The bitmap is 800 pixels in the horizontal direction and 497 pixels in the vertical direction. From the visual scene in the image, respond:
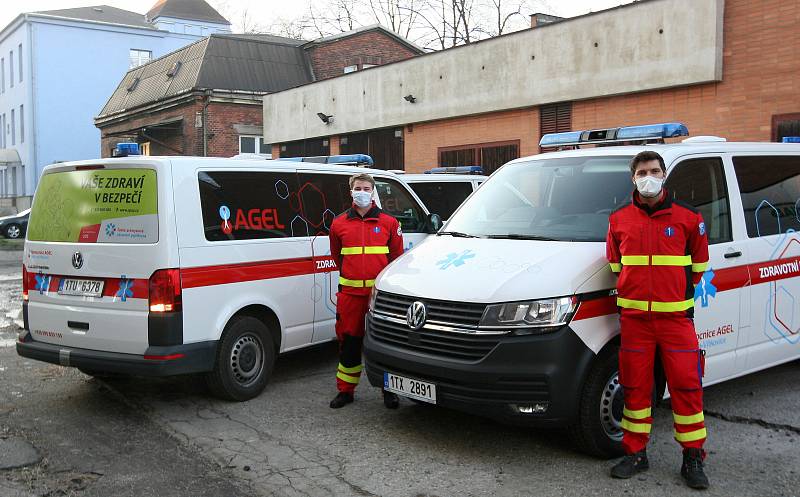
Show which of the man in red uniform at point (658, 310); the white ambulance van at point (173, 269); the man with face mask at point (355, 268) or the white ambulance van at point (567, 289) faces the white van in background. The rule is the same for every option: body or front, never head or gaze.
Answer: the white ambulance van at point (173, 269)

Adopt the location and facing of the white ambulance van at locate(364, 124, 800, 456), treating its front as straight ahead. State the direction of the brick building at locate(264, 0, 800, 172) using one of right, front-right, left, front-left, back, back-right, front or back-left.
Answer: back-right

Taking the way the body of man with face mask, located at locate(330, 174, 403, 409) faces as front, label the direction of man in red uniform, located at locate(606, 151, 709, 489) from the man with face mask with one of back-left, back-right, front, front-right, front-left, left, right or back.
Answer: front-left

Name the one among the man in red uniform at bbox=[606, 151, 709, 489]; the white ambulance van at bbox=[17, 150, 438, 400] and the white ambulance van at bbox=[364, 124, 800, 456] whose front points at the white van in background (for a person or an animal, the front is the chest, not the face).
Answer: the white ambulance van at bbox=[17, 150, 438, 400]

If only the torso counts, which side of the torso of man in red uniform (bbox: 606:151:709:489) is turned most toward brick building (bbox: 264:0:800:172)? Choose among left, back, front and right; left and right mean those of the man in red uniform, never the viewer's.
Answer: back

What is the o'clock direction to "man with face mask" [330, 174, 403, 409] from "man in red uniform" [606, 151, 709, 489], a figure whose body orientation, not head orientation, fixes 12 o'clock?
The man with face mask is roughly at 4 o'clock from the man in red uniform.

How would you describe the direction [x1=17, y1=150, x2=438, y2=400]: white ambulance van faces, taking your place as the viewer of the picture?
facing away from the viewer and to the right of the viewer

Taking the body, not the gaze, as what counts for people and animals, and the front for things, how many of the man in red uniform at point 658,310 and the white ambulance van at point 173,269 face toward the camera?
1

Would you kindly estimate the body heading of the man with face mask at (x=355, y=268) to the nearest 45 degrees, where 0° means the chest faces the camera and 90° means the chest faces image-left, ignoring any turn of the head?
approximately 0°

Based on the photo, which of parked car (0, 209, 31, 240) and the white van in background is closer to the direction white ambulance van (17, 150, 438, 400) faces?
the white van in background

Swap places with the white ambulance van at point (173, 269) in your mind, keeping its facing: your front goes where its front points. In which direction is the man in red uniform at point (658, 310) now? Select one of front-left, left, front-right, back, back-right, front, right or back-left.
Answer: right

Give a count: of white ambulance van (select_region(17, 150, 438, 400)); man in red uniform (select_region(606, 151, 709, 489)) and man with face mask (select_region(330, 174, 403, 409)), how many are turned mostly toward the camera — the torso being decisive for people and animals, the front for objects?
2

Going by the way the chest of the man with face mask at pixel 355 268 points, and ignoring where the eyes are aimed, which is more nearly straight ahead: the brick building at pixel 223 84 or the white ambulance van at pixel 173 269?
the white ambulance van

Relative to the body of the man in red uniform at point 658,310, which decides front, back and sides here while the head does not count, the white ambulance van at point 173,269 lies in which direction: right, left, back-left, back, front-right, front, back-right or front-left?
right

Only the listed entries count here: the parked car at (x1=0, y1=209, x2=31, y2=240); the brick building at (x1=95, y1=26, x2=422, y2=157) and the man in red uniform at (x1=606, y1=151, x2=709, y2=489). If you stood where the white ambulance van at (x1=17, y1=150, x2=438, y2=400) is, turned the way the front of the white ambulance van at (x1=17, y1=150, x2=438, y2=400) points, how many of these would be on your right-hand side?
1
